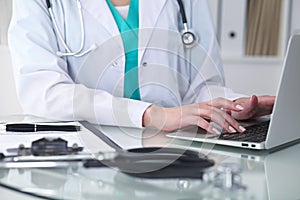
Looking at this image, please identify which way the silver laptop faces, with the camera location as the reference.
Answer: facing away from the viewer and to the left of the viewer

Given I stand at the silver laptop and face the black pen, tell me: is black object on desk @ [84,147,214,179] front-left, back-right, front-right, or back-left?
front-left

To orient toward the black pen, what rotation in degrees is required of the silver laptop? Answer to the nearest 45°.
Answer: approximately 45° to its left

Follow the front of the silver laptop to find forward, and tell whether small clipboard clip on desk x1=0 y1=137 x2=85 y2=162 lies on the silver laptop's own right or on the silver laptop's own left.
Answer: on the silver laptop's own left

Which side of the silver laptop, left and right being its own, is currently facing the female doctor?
front

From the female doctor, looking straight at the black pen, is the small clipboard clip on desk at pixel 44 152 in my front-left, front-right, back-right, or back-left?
front-left

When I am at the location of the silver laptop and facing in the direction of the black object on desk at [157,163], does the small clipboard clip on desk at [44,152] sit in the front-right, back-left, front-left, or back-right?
front-right

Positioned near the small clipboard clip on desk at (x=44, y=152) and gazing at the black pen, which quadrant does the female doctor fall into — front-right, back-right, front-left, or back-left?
front-right

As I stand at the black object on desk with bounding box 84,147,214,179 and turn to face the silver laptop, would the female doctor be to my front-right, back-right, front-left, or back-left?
front-left
